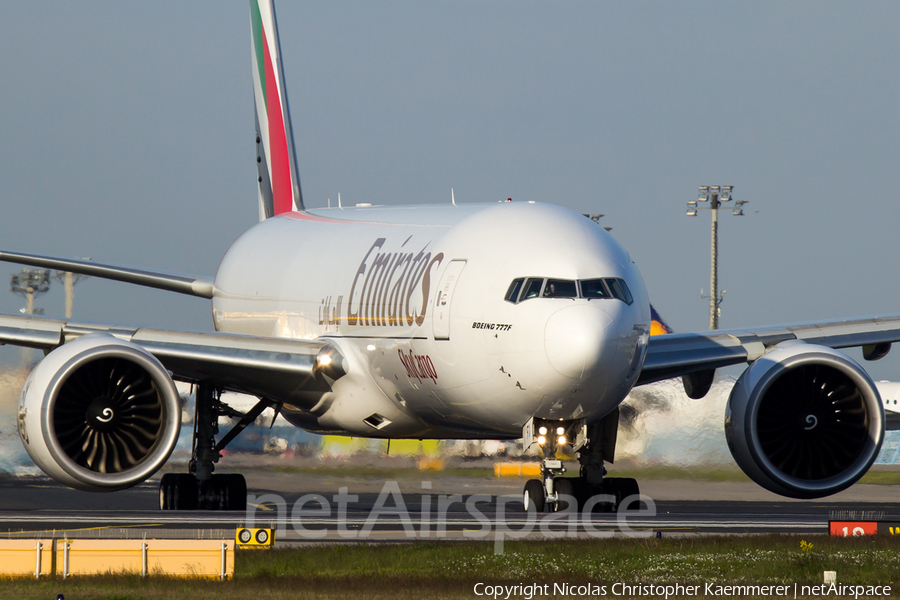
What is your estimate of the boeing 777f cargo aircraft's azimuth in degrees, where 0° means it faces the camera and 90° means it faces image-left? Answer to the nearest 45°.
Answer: approximately 0°
